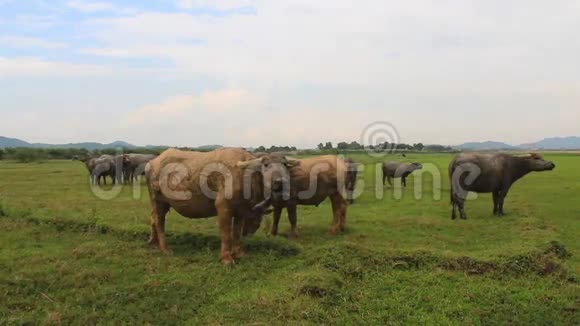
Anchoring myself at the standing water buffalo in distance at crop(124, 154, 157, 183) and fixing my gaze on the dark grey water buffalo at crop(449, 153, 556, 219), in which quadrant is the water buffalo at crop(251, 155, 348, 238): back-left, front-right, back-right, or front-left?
front-right

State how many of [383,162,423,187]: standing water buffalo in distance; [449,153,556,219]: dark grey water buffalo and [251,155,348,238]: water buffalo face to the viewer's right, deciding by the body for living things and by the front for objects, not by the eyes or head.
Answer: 2

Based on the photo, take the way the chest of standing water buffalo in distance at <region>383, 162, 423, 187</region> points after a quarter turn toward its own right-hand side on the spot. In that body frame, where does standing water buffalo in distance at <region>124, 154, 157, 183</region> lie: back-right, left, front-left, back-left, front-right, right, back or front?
right

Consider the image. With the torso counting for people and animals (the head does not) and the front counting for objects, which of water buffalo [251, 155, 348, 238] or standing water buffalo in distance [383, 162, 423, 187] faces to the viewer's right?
the standing water buffalo in distance

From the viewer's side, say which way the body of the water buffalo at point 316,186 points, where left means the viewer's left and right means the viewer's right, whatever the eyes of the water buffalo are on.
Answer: facing to the left of the viewer

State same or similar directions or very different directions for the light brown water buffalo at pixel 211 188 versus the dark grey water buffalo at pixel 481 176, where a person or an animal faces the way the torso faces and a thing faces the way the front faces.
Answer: same or similar directions

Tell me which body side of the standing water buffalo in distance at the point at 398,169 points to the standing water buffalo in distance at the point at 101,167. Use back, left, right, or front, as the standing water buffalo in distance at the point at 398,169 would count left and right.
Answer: back

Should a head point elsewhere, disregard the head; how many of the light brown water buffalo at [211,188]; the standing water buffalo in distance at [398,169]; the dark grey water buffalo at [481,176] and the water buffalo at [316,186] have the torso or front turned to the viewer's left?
1

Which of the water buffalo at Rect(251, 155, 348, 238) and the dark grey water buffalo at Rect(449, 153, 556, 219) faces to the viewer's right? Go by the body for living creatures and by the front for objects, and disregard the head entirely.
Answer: the dark grey water buffalo

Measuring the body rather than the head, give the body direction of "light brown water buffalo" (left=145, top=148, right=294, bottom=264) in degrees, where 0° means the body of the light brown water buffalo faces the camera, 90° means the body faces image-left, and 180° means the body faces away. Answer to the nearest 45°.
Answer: approximately 315°

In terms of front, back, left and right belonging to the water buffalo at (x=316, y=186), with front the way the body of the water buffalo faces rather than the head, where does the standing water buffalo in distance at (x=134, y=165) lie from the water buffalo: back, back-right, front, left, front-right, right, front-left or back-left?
front-right

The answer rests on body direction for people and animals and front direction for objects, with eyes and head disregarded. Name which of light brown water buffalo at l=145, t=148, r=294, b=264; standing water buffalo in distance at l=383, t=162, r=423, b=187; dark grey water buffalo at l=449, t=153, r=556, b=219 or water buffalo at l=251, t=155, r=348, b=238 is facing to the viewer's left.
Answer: the water buffalo

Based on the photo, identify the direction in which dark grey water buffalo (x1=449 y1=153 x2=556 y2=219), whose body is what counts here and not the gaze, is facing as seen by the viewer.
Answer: to the viewer's right

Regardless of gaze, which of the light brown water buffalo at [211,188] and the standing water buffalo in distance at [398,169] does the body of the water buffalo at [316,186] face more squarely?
the light brown water buffalo

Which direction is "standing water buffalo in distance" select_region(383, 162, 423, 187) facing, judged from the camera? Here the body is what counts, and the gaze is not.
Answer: to the viewer's right
